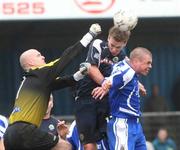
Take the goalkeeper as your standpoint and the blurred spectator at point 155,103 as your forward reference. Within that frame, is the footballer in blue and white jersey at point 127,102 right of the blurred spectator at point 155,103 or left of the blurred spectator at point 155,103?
right

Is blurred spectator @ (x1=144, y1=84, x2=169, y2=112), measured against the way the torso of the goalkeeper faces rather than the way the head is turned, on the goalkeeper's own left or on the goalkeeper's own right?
on the goalkeeper's own left

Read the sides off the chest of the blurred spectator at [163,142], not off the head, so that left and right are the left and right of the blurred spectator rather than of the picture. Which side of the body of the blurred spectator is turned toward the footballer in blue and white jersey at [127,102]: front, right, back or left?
front

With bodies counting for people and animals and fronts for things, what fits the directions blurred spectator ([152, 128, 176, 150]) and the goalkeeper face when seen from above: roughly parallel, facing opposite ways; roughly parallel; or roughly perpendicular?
roughly perpendicular

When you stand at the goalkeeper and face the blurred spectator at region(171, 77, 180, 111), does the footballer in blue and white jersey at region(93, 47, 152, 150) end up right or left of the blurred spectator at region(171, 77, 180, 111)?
right

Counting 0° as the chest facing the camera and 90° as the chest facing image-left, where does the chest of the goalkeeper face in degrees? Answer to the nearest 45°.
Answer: approximately 270°

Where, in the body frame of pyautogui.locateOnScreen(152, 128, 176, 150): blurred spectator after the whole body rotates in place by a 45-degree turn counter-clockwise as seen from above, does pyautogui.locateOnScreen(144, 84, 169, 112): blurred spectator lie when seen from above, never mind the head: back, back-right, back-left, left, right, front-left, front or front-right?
back-left

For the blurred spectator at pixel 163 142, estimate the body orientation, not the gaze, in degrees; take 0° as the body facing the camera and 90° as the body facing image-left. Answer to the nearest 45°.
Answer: approximately 0°

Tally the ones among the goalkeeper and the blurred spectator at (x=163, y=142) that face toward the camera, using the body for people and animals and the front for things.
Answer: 1
